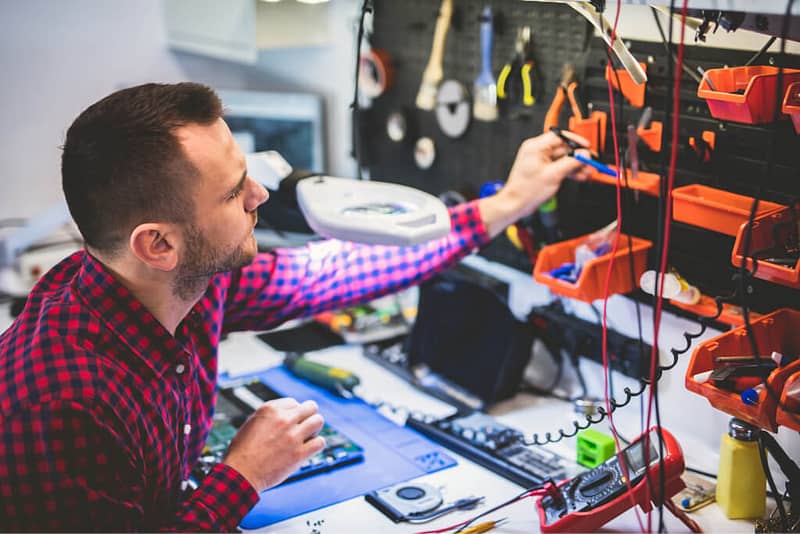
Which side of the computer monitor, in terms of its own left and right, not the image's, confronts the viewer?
front

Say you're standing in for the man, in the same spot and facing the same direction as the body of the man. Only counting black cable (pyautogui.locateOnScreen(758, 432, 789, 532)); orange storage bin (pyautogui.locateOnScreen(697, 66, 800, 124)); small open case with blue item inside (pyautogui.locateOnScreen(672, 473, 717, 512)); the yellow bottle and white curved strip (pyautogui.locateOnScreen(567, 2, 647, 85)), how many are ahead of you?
5

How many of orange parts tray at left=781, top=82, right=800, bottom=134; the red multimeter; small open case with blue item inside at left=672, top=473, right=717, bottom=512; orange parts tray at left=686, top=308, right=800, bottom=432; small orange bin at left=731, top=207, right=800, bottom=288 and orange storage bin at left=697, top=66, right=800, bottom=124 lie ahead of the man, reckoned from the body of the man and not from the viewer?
6

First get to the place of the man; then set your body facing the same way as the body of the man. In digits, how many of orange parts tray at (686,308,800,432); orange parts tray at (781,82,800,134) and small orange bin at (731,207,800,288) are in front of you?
3

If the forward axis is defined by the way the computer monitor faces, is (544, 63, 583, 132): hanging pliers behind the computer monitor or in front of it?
in front

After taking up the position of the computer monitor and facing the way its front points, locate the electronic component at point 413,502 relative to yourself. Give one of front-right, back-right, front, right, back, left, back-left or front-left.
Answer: front

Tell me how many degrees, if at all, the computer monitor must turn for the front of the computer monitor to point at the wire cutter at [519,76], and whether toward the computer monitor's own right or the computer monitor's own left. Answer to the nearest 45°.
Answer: approximately 45° to the computer monitor's own left

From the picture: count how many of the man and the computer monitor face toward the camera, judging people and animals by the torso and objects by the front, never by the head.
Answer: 1

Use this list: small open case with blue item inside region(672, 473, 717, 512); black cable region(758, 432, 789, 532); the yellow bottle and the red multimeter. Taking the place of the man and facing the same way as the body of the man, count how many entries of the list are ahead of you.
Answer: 4

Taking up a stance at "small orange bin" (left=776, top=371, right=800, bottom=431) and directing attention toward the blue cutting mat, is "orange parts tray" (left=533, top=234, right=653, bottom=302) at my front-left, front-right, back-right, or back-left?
front-right

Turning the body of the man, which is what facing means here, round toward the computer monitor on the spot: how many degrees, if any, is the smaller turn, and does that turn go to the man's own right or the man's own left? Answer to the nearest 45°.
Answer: approximately 90° to the man's own left

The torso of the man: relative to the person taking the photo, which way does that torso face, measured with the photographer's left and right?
facing to the right of the viewer

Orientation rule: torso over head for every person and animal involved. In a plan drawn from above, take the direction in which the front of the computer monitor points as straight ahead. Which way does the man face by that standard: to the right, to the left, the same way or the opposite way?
to the left
